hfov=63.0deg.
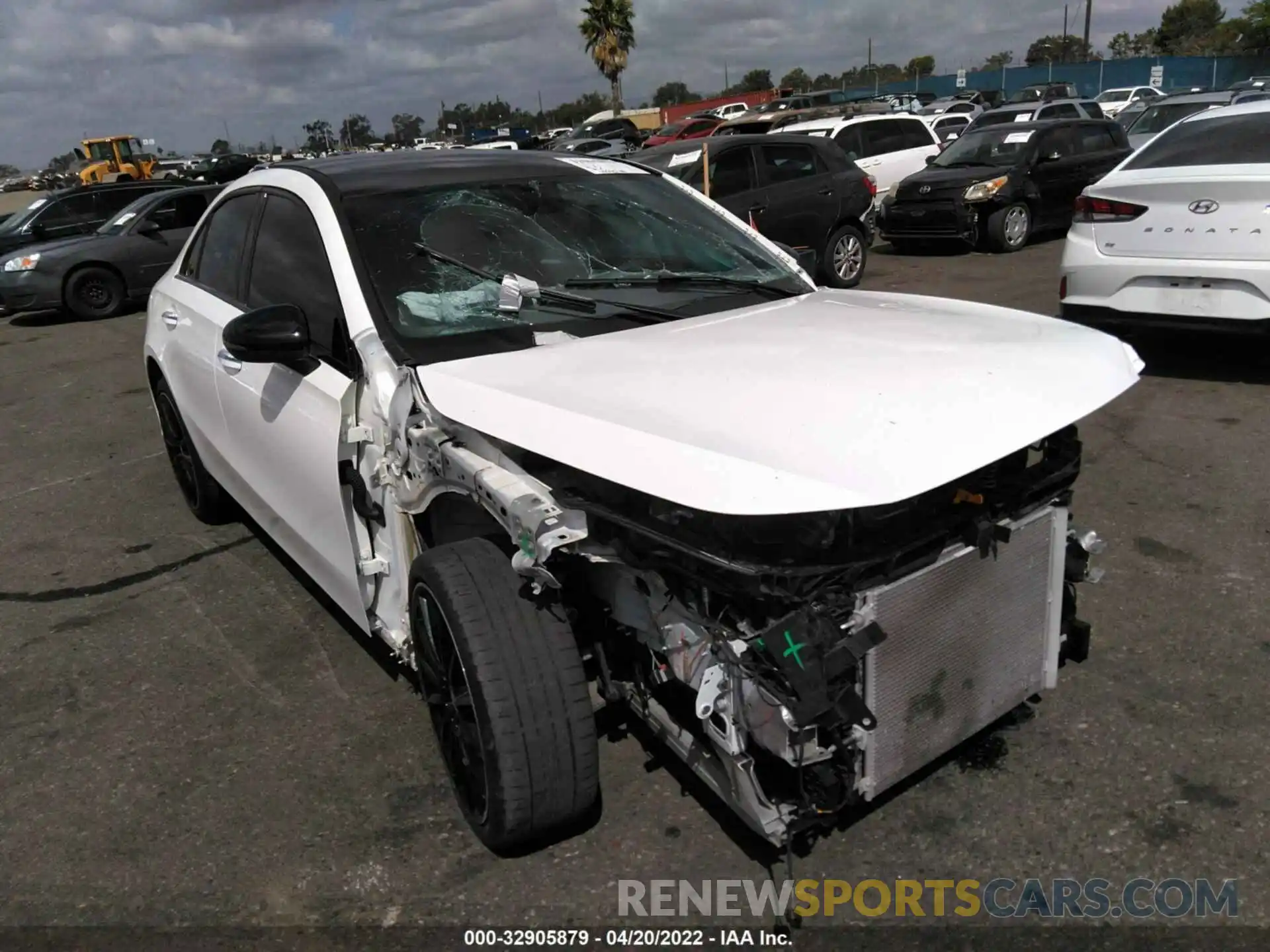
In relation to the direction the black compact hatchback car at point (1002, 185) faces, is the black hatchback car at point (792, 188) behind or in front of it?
in front

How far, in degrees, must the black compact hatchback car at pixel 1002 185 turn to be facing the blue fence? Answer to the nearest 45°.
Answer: approximately 135° to its right

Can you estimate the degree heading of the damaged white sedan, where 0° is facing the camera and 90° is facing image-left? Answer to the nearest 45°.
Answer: approximately 315°

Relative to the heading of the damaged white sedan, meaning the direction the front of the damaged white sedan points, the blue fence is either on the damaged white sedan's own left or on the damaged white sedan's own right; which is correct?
on the damaged white sedan's own left

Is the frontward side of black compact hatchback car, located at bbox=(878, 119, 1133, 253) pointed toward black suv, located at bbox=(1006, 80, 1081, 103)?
no

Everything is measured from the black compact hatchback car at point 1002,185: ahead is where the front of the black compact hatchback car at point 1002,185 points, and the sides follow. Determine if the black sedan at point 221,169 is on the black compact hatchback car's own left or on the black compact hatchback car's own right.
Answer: on the black compact hatchback car's own right

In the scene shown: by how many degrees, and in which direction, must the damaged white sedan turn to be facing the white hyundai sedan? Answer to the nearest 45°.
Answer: approximately 90° to its left

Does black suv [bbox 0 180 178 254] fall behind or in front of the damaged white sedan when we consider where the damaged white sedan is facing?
behind

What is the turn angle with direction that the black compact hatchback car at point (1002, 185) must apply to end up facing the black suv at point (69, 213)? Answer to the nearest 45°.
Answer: approximately 45° to its right

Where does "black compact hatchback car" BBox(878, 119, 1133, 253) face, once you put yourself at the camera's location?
facing the viewer and to the left of the viewer

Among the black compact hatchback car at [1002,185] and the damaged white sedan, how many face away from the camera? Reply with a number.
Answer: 0

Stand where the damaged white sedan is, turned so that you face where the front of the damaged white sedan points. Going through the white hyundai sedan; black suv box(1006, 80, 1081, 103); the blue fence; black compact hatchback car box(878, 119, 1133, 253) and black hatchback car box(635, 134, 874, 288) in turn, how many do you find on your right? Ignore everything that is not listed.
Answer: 0

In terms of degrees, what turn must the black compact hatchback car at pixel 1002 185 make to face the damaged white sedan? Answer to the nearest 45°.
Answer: approximately 45° to its left

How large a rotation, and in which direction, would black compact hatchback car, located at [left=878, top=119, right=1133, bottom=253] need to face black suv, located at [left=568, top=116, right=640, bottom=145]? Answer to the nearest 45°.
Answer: approximately 90° to its right

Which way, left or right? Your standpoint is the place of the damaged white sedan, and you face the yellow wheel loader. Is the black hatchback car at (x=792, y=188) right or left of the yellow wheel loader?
right

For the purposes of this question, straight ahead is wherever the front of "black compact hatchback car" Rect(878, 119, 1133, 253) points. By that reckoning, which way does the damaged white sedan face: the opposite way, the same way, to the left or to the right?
to the left

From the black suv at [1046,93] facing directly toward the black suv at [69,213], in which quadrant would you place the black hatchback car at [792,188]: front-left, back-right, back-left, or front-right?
front-left

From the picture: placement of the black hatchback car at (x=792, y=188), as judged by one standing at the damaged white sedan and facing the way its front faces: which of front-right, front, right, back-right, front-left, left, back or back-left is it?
back-left

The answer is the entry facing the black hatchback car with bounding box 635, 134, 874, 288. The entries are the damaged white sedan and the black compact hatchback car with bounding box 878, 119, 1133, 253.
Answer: the black compact hatchback car with bounding box 878, 119, 1133, 253
